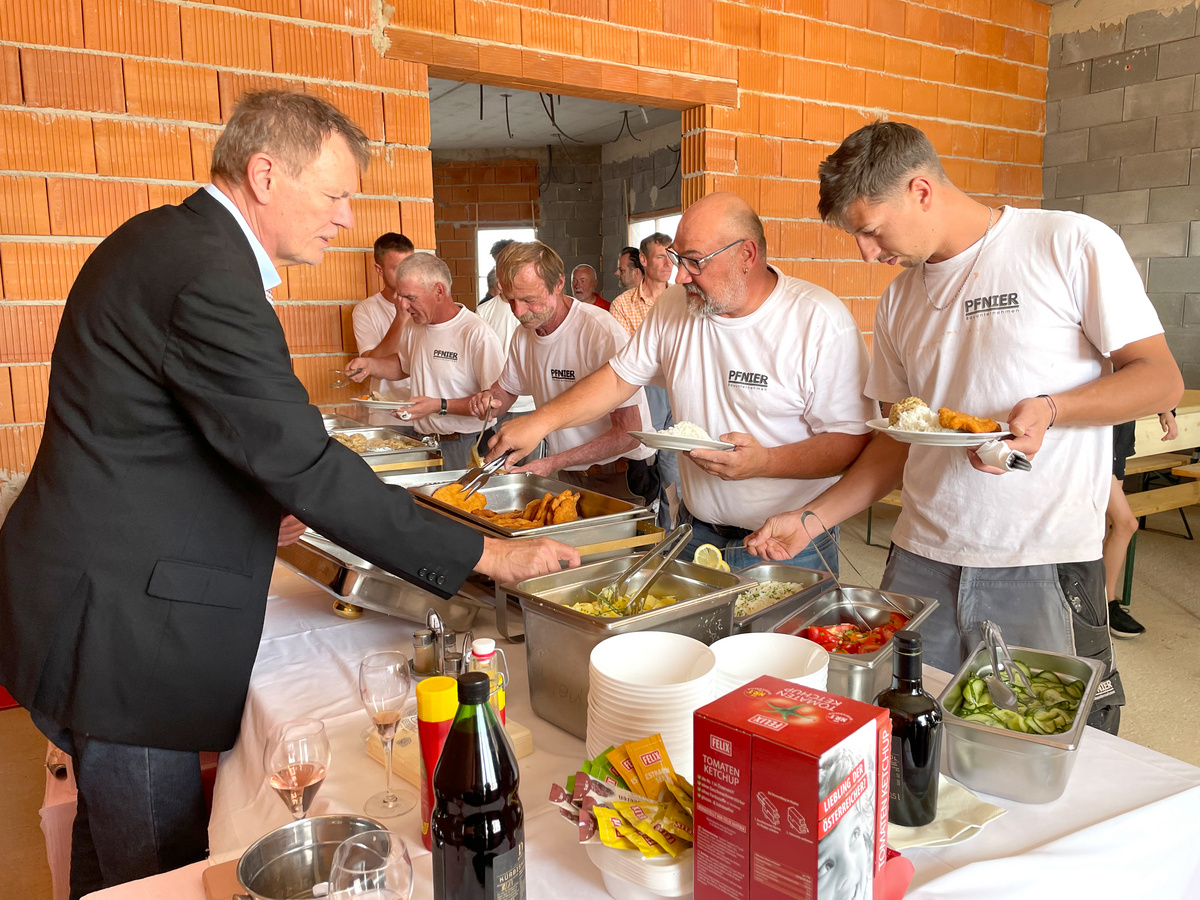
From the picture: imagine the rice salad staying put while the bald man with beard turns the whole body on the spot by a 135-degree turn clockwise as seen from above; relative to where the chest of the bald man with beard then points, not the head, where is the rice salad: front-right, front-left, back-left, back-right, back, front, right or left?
back

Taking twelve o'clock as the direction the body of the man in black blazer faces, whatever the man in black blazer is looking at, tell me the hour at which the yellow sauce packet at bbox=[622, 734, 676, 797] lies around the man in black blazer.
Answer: The yellow sauce packet is roughly at 2 o'clock from the man in black blazer.

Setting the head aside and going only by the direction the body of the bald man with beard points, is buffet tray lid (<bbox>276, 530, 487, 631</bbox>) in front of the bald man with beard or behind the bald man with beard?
in front

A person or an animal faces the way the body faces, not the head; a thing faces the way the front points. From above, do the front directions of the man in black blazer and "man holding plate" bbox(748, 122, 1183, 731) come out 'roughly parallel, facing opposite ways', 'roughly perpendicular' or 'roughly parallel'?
roughly parallel, facing opposite ways

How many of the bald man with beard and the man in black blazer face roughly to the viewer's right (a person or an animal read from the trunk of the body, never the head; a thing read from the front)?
1

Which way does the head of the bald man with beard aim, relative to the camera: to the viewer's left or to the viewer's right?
to the viewer's left

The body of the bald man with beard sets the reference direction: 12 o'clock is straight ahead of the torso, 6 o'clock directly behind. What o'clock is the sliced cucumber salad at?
The sliced cucumber salad is roughly at 10 o'clock from the bald man with beard.

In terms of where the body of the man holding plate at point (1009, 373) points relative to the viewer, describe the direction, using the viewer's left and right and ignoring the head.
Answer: facing the viewer and to the left of the viewer

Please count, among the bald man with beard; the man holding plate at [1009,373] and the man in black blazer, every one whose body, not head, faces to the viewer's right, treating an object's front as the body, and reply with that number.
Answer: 1

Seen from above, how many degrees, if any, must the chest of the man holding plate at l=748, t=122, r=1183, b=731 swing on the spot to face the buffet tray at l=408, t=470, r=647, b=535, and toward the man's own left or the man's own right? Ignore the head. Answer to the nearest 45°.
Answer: approximately 45° to the man's own right

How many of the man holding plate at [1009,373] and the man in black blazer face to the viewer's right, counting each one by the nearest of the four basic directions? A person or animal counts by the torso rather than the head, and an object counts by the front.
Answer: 1

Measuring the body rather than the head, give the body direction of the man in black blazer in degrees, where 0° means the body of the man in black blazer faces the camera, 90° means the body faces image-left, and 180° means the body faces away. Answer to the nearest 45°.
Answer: approximately 270°

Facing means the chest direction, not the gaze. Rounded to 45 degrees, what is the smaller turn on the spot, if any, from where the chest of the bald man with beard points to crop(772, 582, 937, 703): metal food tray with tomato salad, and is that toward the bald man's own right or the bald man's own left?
approximately 45° to the bald man's own left
